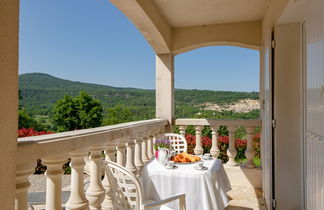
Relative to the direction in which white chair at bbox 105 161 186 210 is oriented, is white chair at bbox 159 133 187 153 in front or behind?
in front

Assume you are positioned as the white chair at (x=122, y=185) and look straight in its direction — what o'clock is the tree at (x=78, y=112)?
The tree is roughly at 10 o'clock from the white chair.

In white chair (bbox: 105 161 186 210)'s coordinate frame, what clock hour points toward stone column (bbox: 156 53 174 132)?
The stone column is roughly at 11 o'clock from the white chair.

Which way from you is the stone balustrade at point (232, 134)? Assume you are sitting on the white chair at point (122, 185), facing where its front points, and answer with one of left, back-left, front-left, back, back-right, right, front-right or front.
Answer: front

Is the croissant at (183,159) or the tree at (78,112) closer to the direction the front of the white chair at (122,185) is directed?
the croissant

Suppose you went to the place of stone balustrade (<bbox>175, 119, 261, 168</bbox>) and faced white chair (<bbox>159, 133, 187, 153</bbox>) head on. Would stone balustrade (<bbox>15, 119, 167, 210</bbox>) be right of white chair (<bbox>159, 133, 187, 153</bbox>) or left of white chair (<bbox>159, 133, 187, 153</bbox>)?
left

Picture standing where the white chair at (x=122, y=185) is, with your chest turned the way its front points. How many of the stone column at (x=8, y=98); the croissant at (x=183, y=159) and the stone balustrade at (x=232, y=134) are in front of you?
2

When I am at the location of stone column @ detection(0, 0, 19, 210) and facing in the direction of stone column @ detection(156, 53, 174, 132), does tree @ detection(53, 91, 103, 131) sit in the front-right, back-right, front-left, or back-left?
front-left

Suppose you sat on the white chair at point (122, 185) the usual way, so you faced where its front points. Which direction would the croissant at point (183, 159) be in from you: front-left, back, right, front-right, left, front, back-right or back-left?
front

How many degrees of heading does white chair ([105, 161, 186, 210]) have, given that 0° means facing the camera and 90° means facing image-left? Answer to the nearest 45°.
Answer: approximately 225°

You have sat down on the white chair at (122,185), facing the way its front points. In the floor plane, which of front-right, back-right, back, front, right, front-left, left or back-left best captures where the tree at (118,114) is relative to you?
front-left
